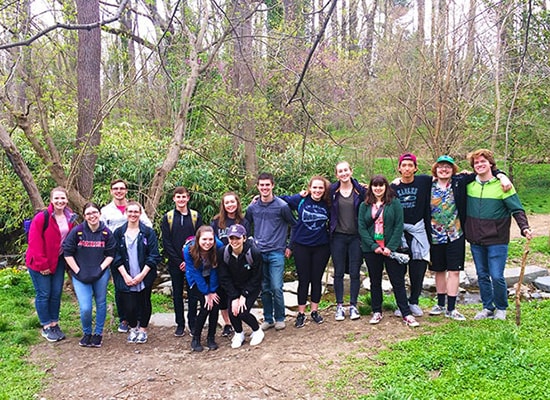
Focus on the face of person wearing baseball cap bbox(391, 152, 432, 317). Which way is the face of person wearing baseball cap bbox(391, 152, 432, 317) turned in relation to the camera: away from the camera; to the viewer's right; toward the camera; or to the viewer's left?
toward the camera

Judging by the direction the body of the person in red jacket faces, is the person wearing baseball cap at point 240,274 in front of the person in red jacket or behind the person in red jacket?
in front

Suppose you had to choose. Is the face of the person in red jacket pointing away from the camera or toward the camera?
toward the camera

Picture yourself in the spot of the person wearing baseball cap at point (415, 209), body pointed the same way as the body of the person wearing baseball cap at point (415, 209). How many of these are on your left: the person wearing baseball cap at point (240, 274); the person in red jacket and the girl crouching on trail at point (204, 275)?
0

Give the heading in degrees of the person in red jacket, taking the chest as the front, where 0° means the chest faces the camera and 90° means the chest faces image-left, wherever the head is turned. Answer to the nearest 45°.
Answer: approximately 315°

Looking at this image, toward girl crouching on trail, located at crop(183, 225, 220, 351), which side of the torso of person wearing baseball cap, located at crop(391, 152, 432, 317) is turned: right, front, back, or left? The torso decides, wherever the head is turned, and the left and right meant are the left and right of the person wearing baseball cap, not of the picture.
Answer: right

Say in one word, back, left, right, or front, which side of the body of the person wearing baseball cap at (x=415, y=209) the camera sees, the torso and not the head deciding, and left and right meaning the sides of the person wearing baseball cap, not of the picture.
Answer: front

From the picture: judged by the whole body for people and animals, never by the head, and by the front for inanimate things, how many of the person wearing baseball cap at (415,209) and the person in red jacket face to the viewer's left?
0

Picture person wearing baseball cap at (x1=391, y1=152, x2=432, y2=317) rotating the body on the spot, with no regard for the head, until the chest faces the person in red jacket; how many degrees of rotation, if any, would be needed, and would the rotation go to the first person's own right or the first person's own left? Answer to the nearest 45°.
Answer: approximately 90° to the first person's own right

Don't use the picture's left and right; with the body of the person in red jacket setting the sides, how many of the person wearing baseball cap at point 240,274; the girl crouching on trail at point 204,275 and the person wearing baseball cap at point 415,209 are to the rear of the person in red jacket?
0

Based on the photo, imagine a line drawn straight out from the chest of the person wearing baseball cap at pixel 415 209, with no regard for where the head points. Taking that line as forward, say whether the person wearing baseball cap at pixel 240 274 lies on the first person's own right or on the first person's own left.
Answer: on the first person's own right
